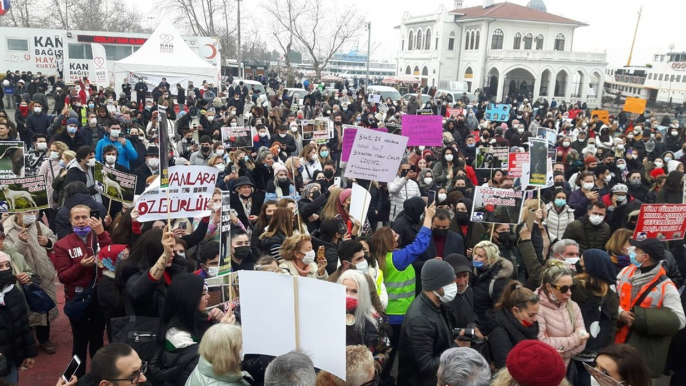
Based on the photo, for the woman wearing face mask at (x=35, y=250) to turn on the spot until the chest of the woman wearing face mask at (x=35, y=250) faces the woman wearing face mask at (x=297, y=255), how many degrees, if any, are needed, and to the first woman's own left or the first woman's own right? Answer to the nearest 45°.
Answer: approximately 45° to the first woman's own left

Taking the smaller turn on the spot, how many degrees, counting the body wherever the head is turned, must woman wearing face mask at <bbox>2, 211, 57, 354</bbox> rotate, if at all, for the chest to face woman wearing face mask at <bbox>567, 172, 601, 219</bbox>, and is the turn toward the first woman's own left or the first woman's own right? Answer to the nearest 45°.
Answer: approximately 90° to the first woman's own left

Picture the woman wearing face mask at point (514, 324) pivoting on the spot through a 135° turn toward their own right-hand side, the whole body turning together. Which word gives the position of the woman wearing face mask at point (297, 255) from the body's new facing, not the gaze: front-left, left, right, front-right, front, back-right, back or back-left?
front-right

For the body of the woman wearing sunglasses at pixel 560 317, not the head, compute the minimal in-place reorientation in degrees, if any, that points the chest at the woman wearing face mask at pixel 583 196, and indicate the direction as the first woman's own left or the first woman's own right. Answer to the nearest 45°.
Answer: approximately 135° to the first woman's own left

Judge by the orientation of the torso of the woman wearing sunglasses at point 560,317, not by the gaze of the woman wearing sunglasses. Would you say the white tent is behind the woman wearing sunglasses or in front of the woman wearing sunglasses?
behind

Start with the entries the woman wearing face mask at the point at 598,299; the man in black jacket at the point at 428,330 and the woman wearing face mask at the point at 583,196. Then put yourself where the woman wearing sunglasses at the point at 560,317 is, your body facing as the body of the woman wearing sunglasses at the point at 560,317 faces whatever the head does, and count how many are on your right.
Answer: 1

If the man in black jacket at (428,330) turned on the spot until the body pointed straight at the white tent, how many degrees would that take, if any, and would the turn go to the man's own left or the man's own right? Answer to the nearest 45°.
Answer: approximately 135° to the man's own left
